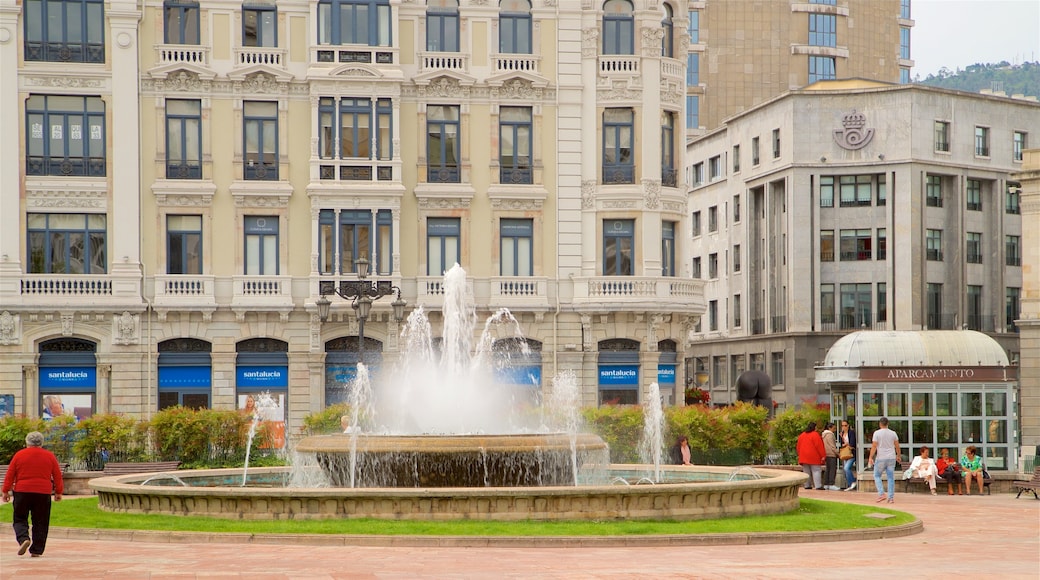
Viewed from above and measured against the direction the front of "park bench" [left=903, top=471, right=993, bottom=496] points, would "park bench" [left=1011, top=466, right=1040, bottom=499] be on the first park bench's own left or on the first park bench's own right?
on the first park bench's own left

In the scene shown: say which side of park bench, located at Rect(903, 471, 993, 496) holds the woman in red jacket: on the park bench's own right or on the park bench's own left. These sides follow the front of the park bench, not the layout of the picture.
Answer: on the park bench's own right

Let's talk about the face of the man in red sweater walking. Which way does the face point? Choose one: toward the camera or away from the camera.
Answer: away from the camera

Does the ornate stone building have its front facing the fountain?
yes

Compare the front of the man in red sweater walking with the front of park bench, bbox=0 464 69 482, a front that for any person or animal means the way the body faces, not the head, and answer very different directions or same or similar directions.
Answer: very different directions
